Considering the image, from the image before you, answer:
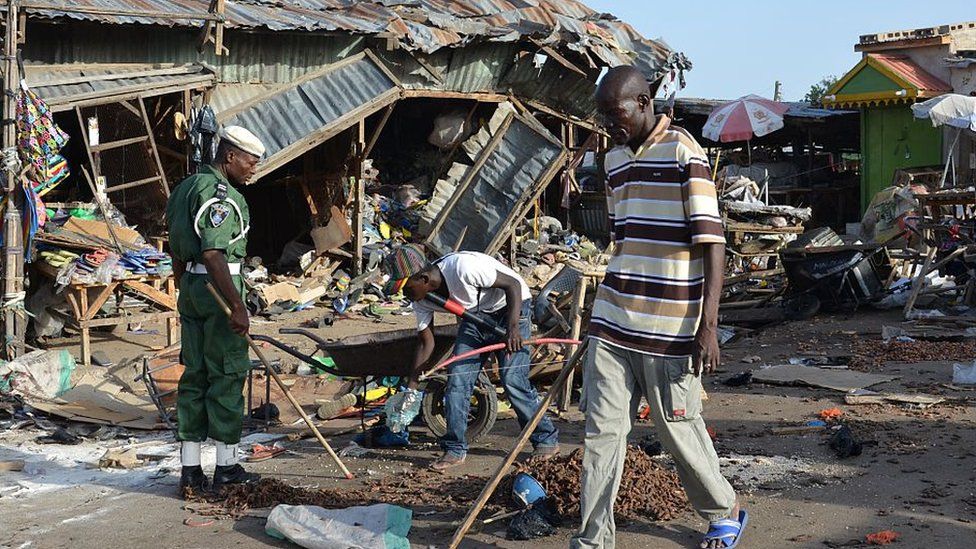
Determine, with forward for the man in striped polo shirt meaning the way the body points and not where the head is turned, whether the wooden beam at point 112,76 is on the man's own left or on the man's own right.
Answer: on the man's own right

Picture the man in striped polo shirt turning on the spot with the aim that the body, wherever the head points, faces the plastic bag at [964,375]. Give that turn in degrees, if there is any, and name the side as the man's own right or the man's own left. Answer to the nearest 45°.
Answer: approximately 180°

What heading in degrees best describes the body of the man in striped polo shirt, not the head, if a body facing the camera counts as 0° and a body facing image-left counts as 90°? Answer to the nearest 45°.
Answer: approximately 45°

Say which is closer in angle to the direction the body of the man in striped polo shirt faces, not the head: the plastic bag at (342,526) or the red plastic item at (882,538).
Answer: the plastic bag

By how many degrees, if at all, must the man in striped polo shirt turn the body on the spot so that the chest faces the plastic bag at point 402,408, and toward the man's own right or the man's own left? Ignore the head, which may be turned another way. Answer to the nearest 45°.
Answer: approximately 90° to the man's own right

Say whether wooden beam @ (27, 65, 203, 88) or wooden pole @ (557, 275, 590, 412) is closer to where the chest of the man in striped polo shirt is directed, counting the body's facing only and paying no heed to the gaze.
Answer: the wooden beam

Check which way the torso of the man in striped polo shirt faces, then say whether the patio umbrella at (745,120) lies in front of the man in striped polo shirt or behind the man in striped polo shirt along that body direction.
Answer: behind

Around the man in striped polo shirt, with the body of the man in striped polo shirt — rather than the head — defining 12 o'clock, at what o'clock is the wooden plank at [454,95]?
The wooden plank is roughly at 4 o'clock from the man in striped polo shirt.

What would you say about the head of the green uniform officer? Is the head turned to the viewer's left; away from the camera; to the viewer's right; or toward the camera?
to the viewer's right

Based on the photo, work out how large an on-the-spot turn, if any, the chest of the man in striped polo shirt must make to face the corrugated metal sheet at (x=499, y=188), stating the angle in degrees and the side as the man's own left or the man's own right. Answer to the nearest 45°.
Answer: approximately 135° to the man's own right
